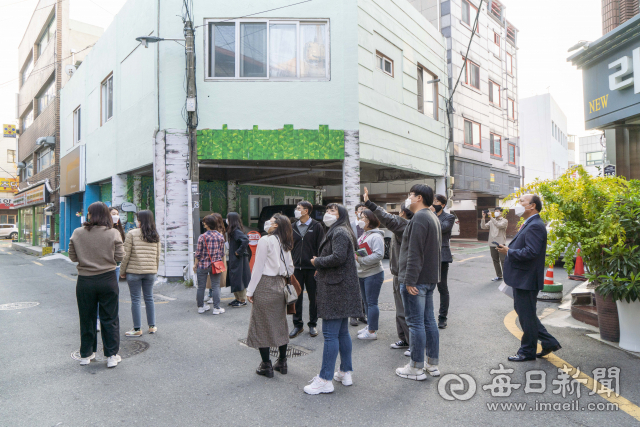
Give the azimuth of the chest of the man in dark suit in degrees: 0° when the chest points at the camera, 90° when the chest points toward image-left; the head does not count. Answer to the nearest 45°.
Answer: approximately 90°

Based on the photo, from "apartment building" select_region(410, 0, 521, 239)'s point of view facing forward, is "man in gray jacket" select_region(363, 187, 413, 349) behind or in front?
in front

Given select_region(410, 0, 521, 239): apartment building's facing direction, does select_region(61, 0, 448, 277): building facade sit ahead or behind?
ahead

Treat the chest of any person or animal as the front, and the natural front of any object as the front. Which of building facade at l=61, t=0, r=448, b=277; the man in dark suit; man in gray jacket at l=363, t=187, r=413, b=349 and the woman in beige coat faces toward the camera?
the building facade

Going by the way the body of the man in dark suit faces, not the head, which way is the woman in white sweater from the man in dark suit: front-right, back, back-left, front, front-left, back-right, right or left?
front-left

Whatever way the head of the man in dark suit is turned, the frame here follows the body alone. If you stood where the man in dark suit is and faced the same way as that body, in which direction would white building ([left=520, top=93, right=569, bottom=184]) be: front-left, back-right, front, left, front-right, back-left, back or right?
right

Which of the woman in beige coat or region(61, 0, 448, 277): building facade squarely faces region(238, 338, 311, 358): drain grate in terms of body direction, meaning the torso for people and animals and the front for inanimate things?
the building facade

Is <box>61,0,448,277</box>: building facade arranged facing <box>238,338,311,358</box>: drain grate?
yes

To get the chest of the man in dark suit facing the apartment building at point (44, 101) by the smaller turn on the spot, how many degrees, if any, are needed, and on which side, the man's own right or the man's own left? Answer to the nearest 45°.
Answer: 0° — they already face it
